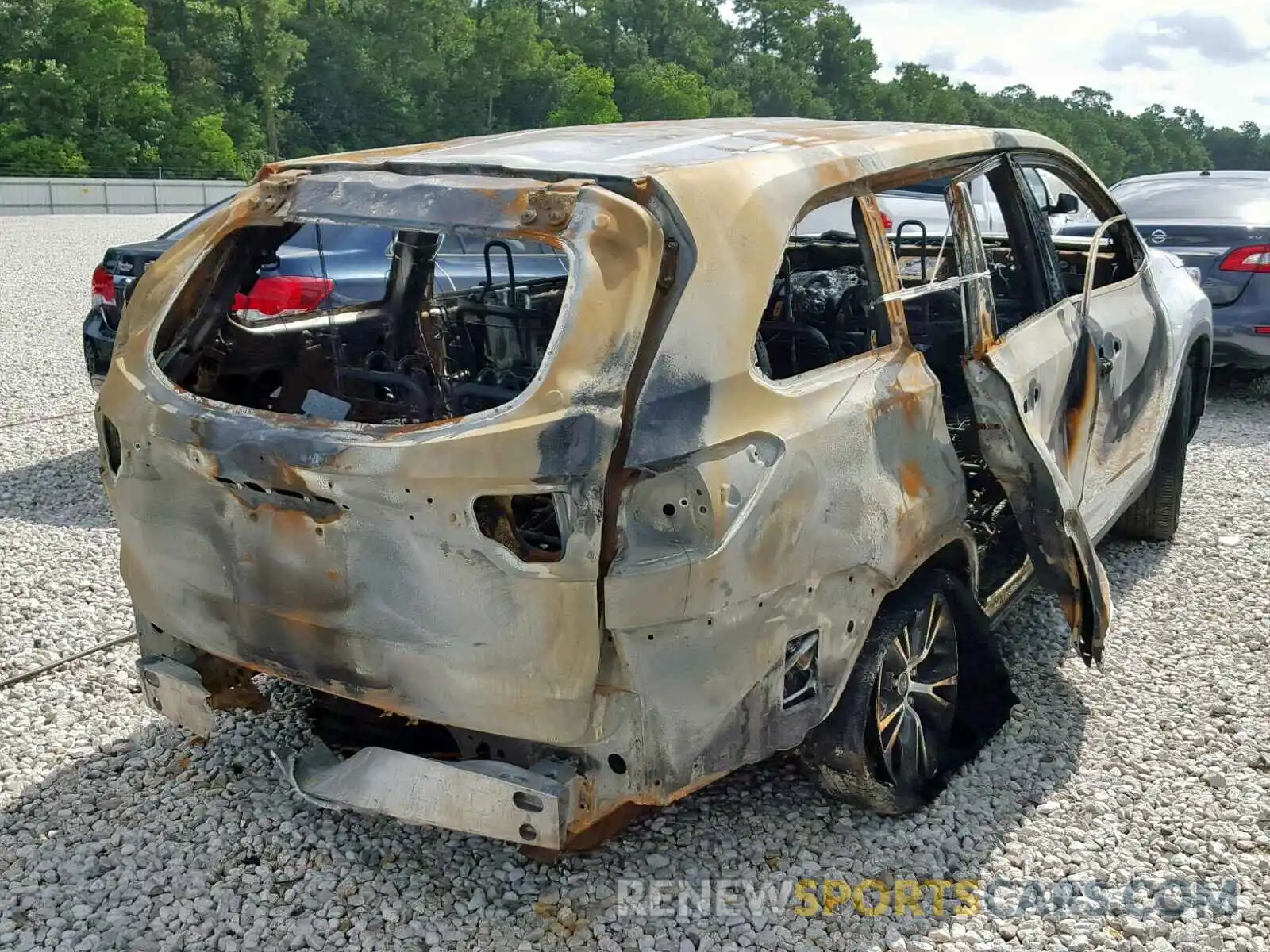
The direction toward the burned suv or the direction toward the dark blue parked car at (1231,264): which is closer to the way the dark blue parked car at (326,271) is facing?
the dark blue parked car at (1231,264)

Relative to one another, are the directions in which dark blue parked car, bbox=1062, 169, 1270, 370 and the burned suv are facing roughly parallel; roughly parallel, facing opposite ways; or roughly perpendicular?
roughly parallel

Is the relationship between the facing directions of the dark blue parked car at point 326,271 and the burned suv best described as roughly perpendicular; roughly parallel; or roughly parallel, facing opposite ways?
roughly parallel

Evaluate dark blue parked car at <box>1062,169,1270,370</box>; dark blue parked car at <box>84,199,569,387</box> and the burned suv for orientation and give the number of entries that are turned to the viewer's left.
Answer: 0

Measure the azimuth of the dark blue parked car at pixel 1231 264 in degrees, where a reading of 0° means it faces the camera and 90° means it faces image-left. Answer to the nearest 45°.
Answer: approximately 225°

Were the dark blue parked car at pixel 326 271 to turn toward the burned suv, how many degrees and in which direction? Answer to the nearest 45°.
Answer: approximately 135° to its right

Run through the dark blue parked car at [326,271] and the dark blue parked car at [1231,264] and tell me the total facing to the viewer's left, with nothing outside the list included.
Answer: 0

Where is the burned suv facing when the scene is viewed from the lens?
facing away from the viewer and to the right of the viewer

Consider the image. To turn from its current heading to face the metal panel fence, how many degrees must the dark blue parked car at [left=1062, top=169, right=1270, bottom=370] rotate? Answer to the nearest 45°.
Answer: approximately 90° to its left

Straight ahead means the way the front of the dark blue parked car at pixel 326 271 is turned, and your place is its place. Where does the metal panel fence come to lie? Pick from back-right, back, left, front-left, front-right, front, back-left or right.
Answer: front-left

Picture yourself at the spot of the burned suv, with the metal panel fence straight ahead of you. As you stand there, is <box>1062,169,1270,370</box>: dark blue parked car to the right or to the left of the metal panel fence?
right

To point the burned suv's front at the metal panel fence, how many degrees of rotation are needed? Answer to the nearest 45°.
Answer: approximately 90° to its left

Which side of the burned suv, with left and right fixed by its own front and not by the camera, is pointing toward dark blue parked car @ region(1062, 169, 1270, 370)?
front

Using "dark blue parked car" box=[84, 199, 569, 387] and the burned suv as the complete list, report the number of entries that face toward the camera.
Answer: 0

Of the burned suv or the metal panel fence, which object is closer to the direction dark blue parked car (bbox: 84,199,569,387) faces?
the metal panel fence

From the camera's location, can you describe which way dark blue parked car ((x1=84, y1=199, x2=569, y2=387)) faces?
facing away from the viewer and to the right of the viewer

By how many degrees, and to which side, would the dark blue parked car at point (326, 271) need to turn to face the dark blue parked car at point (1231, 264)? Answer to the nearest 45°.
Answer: approximately 45° to its right
